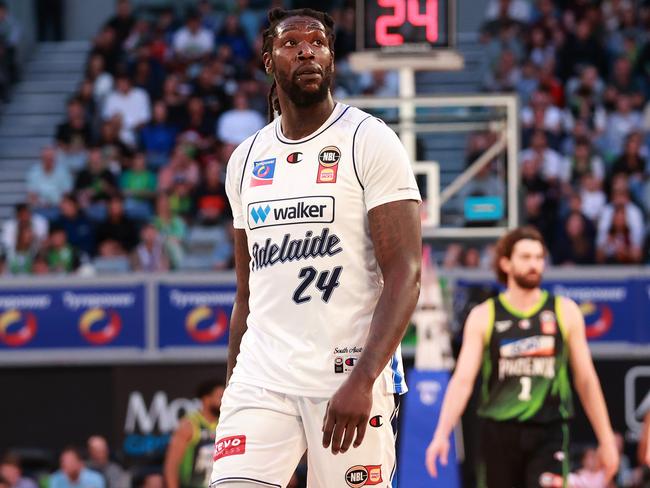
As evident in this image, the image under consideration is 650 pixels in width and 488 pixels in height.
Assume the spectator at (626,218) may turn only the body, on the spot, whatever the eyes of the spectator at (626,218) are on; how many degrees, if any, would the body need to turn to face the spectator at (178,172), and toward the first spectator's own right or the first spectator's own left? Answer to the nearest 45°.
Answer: approximately 90° to the first spectator's own right

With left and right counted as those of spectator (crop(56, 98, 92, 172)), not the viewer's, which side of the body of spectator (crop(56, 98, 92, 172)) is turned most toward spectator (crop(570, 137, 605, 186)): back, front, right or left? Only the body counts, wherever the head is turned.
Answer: left

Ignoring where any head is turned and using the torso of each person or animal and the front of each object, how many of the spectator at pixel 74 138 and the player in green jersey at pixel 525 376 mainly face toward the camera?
2

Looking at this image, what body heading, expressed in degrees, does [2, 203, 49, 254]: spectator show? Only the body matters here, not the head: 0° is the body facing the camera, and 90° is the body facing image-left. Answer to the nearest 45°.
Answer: approximately 0°

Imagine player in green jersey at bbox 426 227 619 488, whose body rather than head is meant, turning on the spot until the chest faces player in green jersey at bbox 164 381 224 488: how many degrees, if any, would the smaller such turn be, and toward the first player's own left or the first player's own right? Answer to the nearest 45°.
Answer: approximately 135° to the first player's own right

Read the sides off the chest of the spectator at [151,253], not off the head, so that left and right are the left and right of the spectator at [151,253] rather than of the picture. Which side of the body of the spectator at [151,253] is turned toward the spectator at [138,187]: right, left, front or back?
back
